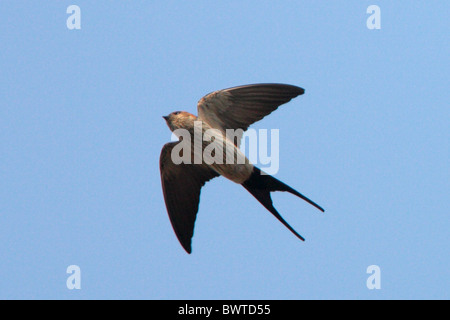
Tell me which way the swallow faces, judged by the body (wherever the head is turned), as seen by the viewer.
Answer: to the viewer's left
